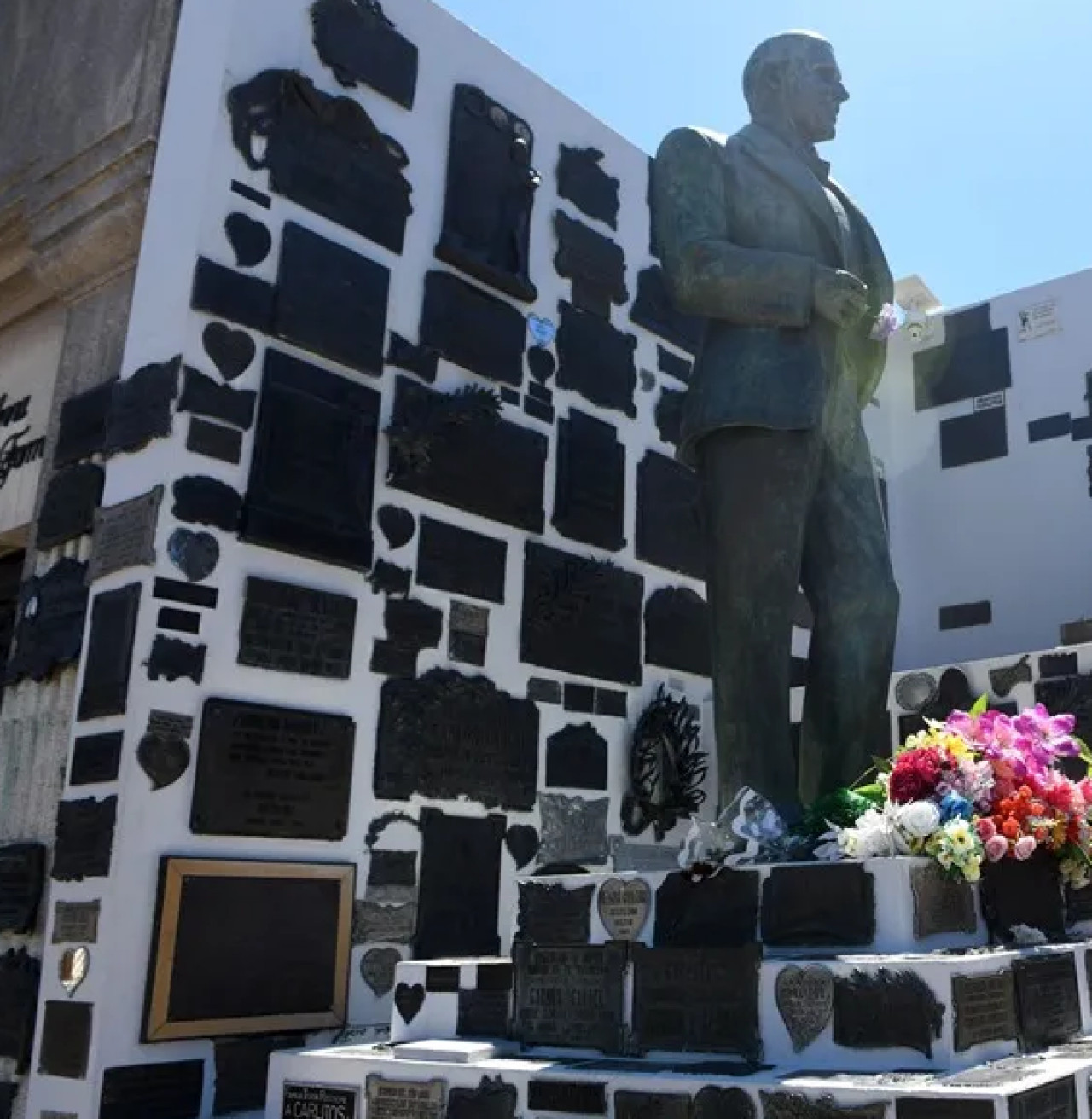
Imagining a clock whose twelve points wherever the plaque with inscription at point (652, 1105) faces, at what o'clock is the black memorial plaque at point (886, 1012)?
The black memorial plaque is roughly at 9 o'clock from the plaque with inscription.

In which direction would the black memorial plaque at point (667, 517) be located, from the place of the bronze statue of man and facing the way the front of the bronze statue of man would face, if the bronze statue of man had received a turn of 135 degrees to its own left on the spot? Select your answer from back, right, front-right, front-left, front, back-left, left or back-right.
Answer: front

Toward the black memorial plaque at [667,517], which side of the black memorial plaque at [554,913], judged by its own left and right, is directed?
back

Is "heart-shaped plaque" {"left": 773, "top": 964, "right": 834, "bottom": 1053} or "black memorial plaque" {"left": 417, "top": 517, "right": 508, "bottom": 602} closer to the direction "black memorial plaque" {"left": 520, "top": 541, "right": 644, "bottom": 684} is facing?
the heart-shaped plaque

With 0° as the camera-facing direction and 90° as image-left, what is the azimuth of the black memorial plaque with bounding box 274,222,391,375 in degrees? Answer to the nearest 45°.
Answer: approximately 315°

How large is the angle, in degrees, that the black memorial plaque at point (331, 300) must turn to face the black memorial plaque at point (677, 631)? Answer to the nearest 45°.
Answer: approximately 90° to its left

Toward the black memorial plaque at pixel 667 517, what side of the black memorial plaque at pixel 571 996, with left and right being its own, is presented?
back

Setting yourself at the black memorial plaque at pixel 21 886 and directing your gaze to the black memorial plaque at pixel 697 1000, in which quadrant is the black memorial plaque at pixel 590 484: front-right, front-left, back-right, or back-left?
front-left

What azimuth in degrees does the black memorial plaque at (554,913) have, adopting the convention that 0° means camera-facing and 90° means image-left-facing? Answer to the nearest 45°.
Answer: approximately 0°

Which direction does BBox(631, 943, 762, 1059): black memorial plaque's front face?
toward the camera

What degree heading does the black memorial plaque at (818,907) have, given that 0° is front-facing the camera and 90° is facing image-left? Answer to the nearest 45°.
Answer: approximately 0°

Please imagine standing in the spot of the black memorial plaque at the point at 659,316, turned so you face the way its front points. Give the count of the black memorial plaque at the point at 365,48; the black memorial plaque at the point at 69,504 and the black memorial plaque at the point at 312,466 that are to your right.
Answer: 3

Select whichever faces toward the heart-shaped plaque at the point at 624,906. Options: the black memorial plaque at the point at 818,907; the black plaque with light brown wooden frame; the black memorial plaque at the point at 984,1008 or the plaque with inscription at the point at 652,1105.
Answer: the black plaque with light brown wooden frame

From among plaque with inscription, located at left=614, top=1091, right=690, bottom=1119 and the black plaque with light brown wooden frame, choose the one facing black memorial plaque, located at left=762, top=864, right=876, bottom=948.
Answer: the black plaque with light brown wooden frame

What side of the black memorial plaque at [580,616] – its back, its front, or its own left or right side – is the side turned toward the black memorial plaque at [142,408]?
right

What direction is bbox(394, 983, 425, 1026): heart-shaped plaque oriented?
toward the camera
